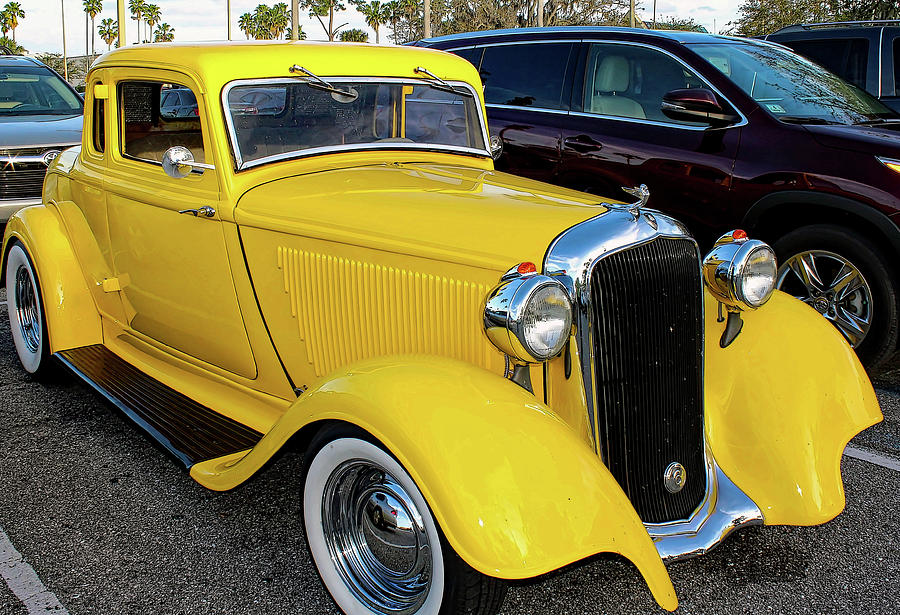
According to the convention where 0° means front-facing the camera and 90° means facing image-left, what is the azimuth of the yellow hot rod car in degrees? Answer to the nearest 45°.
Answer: approximately 315°

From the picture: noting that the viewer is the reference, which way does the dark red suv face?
facing the viewer and to the right of the viewer

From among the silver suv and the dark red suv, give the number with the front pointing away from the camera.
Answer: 0

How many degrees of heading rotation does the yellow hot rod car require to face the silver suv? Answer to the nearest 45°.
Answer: approximately 180°

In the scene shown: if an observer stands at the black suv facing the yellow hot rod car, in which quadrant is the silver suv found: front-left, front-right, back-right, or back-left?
front-right

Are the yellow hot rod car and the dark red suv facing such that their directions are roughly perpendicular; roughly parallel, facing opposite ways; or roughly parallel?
roughly parallel

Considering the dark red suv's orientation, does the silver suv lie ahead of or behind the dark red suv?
behind

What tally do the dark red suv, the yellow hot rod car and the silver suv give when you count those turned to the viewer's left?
0

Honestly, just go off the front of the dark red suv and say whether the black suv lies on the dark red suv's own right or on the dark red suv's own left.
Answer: on the dark red suv's own left

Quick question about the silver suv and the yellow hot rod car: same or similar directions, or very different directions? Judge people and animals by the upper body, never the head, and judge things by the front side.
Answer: same or similar directions
